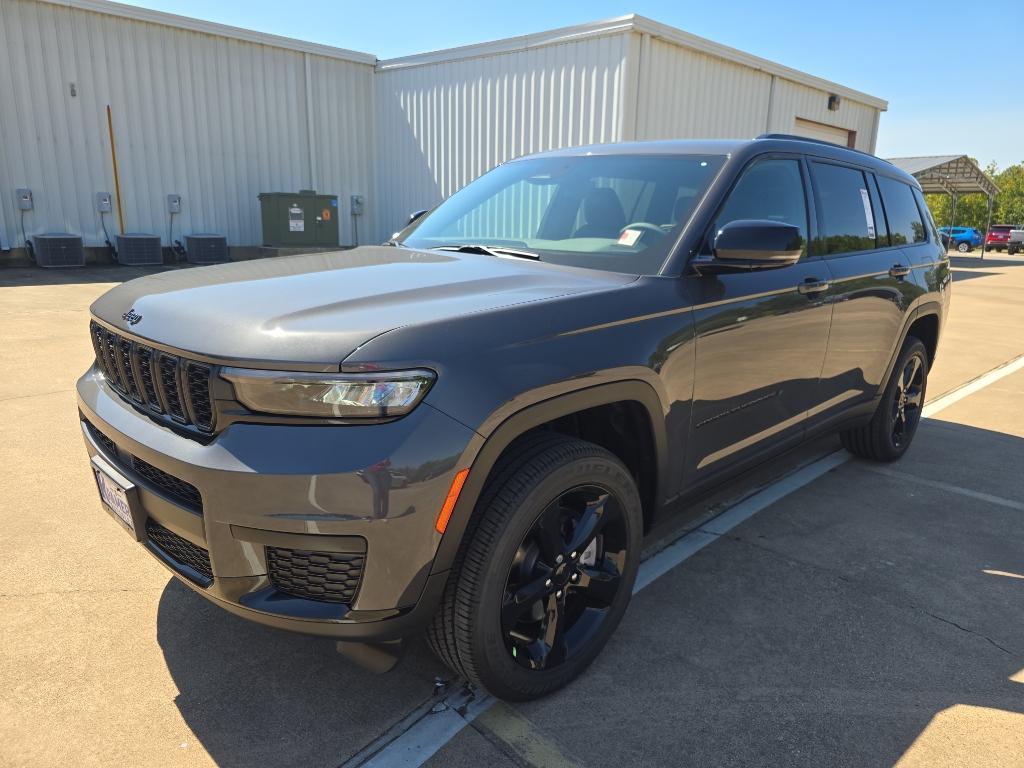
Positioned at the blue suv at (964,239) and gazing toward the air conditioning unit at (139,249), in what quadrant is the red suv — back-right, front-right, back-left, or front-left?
back-left

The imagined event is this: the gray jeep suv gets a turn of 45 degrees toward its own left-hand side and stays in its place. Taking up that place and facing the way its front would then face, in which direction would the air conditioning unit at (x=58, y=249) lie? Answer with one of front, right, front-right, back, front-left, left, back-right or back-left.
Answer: back-right

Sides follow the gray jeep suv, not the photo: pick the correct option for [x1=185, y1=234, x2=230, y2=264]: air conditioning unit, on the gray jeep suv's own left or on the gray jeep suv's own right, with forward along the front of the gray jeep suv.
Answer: on the gray jeep suv's own right

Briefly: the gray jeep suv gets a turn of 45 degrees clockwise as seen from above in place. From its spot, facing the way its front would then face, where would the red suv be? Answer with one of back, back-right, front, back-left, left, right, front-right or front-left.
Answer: back-right

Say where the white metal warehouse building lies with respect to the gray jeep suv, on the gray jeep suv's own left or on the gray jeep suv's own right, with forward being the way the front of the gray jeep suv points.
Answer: on the gray jeep suv's own right

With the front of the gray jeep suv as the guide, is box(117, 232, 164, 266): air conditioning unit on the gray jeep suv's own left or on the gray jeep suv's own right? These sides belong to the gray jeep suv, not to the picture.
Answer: on the gray jeep suv's own right

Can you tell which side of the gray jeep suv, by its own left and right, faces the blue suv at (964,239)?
back

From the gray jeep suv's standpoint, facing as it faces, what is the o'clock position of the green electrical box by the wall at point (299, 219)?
The green electrical box by the wall is roughly at 4 o'clock from the gray jeep suv.

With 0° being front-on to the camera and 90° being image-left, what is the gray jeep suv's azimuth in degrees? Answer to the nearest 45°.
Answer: approximately 45°
